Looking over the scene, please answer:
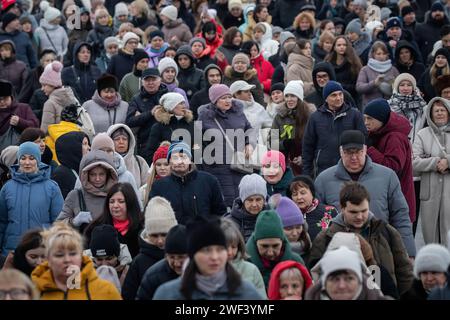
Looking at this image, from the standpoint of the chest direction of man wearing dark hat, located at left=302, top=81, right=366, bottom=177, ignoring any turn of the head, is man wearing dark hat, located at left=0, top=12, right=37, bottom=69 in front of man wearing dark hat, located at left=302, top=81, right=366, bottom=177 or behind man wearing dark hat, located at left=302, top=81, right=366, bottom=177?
behind

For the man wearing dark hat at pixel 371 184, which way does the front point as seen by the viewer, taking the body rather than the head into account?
toward the camera

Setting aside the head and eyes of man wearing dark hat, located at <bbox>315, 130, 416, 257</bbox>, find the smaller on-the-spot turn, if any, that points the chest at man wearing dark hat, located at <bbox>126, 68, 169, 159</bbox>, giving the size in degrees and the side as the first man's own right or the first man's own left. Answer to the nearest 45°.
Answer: approximately 135° to the first man's own right

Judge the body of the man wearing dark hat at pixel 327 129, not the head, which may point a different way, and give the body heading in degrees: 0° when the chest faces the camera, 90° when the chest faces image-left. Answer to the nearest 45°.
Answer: approximately 315°

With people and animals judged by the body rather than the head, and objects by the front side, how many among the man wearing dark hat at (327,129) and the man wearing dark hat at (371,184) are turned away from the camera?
0

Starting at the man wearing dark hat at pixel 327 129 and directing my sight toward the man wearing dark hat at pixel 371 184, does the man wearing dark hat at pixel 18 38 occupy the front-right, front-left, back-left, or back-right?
back-right
